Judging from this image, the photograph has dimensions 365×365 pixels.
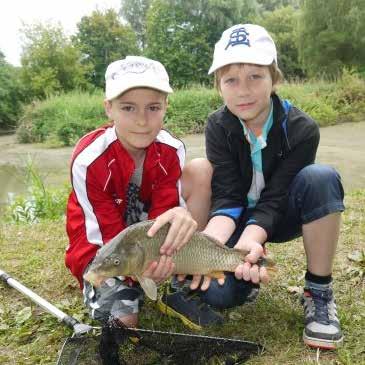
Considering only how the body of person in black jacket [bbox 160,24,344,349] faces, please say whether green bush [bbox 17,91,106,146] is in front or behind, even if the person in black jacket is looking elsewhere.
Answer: behind

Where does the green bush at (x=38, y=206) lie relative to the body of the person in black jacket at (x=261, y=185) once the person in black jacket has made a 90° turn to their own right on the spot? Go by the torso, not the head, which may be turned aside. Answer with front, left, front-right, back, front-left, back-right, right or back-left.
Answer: front-right

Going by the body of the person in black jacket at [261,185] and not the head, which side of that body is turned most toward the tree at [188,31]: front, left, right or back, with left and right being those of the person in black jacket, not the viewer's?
back

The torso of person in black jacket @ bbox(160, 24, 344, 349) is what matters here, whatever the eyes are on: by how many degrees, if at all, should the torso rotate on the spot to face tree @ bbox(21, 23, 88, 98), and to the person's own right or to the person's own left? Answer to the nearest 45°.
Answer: approximately 135° to the person's own right

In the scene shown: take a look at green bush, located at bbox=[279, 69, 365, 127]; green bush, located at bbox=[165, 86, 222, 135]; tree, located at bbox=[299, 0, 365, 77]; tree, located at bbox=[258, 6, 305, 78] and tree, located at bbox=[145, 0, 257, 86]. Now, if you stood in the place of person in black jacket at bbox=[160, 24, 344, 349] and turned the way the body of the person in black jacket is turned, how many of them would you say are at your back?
5

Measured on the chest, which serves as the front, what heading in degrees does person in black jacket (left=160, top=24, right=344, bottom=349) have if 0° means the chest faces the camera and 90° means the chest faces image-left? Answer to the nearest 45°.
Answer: approximately 0°

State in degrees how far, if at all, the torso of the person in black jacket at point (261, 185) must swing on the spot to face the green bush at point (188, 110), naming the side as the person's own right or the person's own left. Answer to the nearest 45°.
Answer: approximately 180°

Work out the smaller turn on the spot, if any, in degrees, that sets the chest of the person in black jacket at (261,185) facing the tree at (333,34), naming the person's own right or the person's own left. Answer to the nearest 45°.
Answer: approximately 180°

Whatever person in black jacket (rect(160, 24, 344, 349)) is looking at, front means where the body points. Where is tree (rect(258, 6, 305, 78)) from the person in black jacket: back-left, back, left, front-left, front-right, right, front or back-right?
back

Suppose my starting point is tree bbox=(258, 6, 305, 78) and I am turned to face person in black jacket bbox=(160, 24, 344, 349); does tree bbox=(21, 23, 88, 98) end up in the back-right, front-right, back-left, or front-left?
front-right

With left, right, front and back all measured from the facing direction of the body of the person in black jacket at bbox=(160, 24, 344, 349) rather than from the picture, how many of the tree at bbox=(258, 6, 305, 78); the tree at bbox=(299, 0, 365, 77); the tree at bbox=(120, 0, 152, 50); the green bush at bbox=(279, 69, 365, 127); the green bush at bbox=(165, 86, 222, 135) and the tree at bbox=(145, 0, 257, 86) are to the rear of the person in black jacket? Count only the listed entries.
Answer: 6

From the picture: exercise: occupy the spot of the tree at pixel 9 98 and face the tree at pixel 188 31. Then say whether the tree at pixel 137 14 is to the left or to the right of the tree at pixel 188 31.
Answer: left

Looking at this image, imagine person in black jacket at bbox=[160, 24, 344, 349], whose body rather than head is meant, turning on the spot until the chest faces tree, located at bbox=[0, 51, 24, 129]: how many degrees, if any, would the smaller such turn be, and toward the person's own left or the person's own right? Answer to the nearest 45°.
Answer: approximately 135° to the person's own right

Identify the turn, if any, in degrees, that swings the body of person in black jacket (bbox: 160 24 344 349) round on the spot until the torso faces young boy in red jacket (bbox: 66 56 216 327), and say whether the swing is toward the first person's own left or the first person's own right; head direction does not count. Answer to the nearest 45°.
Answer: approximately 90° to the first person's own right
